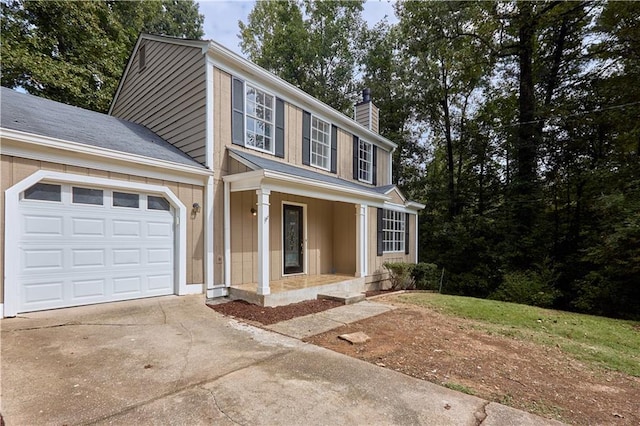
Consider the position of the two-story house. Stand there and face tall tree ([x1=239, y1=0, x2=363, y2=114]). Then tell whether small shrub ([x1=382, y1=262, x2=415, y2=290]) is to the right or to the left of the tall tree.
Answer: right

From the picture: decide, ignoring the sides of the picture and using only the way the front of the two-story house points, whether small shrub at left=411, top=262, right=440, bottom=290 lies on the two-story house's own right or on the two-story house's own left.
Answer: on the two-story house's own left

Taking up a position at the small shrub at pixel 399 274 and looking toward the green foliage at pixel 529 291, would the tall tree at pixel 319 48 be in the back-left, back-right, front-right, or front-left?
back-left

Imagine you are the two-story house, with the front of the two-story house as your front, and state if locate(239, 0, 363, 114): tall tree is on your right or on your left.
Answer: on your left

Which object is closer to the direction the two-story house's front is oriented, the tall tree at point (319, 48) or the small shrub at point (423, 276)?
the small shrub

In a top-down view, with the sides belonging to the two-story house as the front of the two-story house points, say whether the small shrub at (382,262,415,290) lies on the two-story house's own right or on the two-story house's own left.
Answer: on the two-story house's own left
